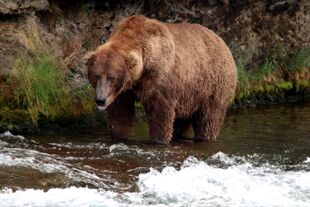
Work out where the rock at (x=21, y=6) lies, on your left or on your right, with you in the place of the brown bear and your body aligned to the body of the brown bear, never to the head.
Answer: on your right

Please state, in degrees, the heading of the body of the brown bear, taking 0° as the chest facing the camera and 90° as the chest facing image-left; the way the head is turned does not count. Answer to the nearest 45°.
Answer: approximately 45°
